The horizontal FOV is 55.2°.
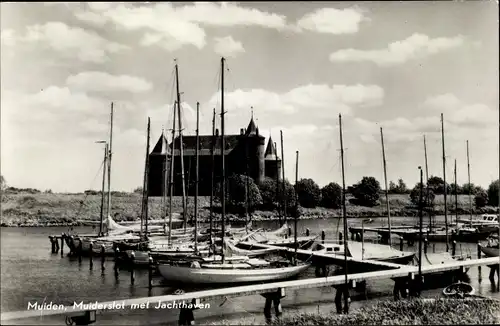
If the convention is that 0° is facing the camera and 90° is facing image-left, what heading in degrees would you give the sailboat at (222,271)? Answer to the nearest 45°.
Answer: approximately 90°
